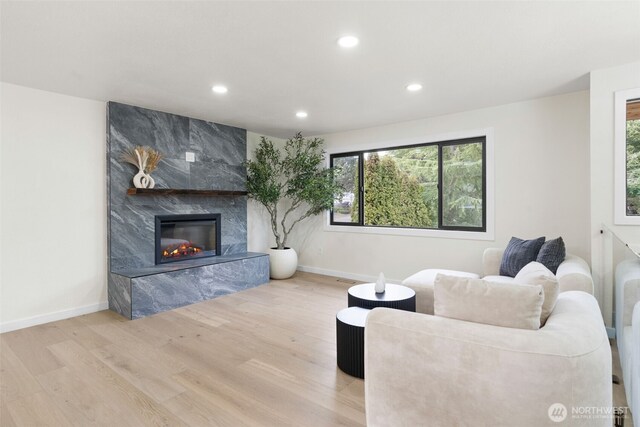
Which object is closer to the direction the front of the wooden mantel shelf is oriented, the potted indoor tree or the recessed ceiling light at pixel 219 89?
the recessed ceiling light

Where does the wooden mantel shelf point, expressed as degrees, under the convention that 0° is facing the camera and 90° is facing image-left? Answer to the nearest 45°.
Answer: approximately 315°

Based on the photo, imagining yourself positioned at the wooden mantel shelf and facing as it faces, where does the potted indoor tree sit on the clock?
The potted indoor tree is roughly at 10 o'clock from the wooden mantel shelf.

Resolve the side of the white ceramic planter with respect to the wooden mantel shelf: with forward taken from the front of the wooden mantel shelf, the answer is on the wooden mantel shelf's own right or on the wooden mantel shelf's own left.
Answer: on the wooden mantel shelf's own left
